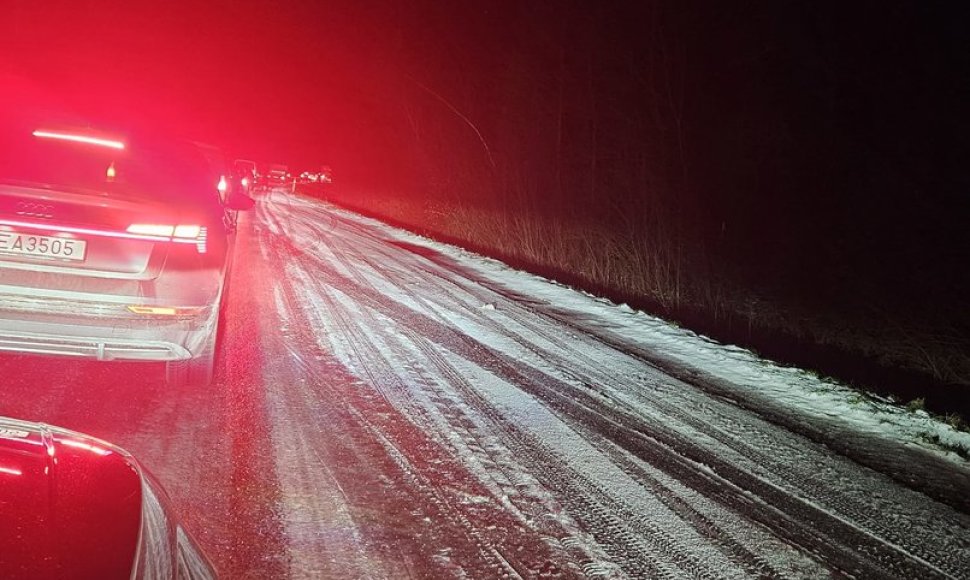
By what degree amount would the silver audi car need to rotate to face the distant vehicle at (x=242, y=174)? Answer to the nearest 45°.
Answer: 0° — it already faces it

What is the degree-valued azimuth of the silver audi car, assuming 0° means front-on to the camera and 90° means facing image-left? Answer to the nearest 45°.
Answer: approximately 180°
